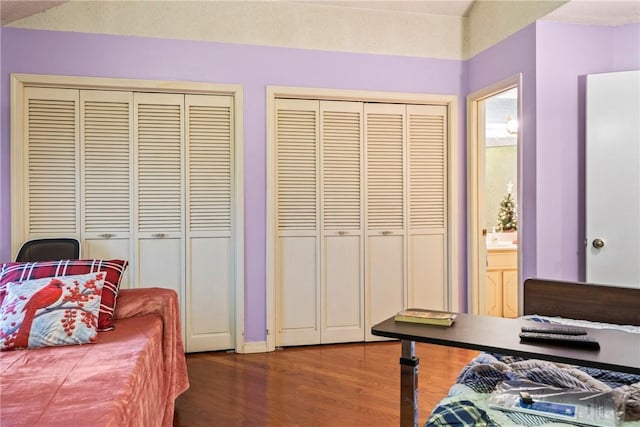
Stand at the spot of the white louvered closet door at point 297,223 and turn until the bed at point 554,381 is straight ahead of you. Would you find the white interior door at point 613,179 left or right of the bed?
left

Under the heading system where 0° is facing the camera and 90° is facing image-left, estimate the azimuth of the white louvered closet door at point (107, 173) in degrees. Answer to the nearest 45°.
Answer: approximately 0°

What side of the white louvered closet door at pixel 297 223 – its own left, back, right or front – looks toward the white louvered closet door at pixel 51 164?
right

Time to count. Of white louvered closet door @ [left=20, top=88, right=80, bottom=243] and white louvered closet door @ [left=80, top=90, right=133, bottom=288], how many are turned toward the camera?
2

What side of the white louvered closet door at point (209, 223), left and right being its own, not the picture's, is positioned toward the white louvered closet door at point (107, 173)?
right

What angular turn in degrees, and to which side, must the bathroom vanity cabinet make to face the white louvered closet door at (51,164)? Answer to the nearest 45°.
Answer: approximately 45° to its right

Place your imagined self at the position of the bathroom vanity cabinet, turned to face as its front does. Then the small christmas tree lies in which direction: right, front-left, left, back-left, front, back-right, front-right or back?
back

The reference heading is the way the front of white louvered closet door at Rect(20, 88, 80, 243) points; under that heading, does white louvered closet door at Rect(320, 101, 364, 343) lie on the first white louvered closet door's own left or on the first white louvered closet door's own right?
on the first white louvered closet door's own left

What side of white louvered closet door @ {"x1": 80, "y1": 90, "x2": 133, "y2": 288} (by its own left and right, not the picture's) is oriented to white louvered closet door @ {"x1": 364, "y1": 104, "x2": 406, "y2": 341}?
left
